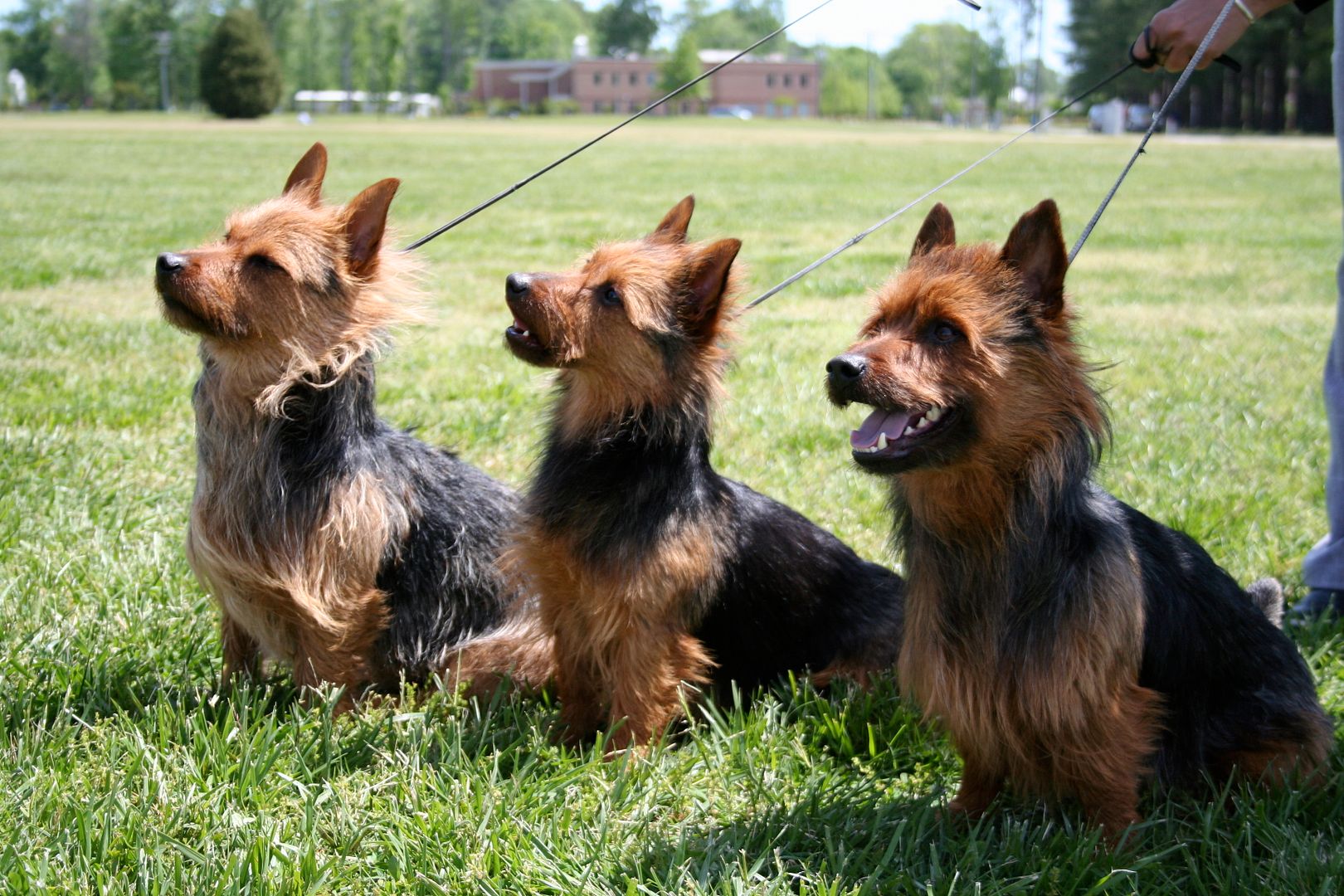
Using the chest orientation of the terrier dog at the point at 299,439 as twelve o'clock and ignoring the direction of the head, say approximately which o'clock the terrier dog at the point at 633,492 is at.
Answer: the terrier dog at the point at 633,492 is roughly at 8 o'clock from the terrier dog at the point at 299,439.

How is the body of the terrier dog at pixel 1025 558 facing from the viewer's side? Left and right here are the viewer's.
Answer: facing the viewer and to the left of the viewer

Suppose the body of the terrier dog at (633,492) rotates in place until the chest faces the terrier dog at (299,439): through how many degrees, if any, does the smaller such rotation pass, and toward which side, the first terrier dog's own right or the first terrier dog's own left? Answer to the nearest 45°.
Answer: approximately 45° to the first terrier dog's own right

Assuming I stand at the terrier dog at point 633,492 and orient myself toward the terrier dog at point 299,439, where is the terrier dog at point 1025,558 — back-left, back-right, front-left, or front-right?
back-left

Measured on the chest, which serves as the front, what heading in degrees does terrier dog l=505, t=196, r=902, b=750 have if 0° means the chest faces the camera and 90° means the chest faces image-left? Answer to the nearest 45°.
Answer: approximately 45°

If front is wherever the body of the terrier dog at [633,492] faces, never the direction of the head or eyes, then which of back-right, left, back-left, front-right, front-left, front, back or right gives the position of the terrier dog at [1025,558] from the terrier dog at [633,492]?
left

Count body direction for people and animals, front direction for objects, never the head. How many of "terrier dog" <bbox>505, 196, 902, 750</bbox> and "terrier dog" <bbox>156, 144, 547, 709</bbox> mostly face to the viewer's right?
0

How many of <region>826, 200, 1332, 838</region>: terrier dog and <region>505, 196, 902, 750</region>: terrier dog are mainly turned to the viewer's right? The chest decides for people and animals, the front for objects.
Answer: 0
